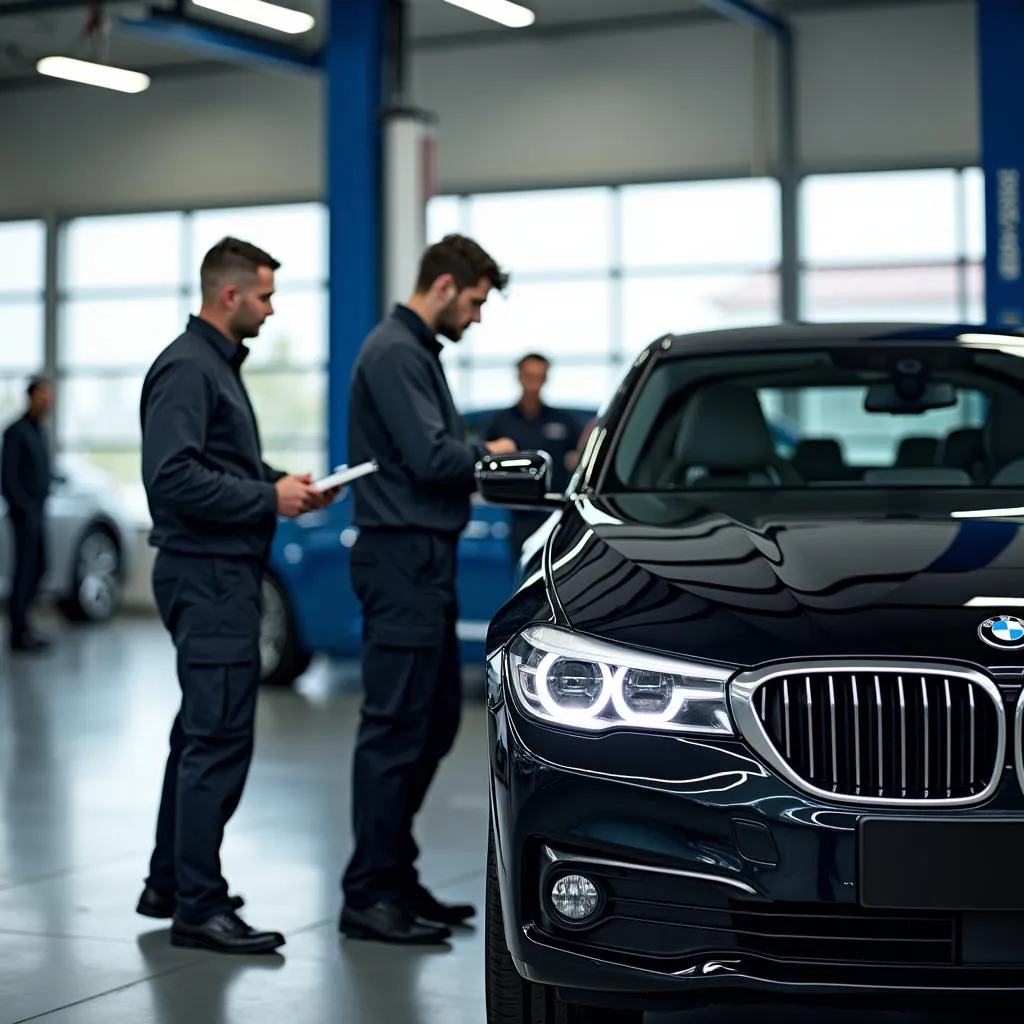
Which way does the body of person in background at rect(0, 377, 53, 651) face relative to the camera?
to the viewer's right

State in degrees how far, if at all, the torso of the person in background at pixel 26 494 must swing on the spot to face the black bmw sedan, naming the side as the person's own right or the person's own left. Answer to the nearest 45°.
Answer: approximately 90° to the person's own right

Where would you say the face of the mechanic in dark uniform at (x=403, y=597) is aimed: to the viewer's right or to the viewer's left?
to the viewer's right

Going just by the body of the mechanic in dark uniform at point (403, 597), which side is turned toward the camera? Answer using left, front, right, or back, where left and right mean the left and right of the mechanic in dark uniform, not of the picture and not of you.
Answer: right

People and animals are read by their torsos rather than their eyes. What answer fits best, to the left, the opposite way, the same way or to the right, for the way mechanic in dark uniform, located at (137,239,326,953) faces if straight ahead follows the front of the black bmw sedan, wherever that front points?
to the left

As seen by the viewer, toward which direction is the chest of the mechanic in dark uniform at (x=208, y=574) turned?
to the viewer's right

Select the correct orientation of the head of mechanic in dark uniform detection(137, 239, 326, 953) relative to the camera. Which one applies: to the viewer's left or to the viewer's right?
to the viewer's right

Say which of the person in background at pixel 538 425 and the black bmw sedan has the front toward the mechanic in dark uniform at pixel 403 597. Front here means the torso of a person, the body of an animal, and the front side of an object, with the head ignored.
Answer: the person in background

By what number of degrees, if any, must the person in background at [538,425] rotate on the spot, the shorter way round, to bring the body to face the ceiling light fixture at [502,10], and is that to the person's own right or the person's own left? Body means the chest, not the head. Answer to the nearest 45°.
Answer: approximately 180°

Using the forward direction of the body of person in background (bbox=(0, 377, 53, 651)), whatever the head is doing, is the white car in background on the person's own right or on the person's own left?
on the person's own left
